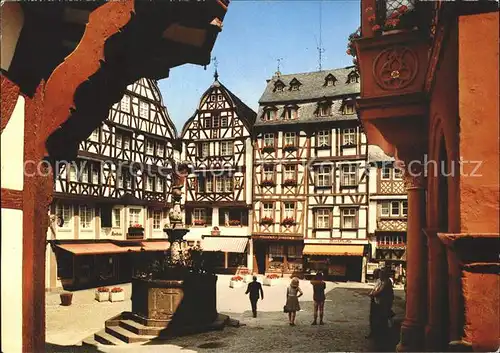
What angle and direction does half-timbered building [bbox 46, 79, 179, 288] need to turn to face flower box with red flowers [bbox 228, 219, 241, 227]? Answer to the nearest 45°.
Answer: approximately 90° to its left

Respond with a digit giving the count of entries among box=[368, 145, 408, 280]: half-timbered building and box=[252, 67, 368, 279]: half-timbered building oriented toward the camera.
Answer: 2

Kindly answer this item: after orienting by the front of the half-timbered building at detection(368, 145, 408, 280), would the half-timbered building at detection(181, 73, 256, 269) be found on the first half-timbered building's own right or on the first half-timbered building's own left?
on the first half-timbered building's own right

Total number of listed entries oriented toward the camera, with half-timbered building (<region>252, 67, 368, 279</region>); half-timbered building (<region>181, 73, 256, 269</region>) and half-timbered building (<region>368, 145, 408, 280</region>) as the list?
3

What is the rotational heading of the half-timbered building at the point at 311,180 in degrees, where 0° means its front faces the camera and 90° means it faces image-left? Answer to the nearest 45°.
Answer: approximately 0°

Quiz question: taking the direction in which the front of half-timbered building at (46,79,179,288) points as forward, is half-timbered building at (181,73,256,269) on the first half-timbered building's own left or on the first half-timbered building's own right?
on the first half-timbered building's own left

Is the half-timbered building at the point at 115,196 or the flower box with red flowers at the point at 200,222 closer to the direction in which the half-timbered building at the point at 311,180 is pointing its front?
the half-timbered building

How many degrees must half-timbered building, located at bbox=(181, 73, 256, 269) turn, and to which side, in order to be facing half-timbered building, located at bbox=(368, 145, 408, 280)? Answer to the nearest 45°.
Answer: approximately 45° to its left

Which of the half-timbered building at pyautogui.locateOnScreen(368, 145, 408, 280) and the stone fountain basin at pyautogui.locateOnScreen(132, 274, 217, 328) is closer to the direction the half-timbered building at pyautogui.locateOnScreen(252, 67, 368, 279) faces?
the stone fountain basin
